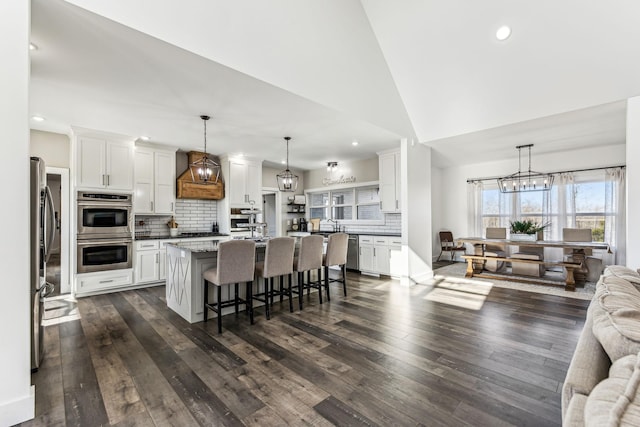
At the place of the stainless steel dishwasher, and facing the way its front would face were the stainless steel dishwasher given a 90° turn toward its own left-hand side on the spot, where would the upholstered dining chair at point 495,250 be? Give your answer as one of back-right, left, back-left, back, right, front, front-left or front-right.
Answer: front-left

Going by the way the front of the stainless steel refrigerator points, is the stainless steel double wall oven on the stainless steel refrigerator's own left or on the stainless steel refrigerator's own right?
on the stainless steel refrigerator's own left

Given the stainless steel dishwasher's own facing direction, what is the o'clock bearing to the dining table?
The dining table is roughly at 8 o'clock from the stainless steel dishwasher.

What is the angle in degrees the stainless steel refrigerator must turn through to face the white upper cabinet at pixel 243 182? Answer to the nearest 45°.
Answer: approximately 45° to its left

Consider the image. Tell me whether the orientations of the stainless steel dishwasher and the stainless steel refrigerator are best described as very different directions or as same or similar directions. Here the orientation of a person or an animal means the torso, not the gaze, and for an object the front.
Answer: very different directions

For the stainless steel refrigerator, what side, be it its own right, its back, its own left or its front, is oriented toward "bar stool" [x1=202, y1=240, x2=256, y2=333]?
front

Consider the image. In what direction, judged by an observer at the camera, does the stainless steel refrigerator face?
facing to the right of the viewer

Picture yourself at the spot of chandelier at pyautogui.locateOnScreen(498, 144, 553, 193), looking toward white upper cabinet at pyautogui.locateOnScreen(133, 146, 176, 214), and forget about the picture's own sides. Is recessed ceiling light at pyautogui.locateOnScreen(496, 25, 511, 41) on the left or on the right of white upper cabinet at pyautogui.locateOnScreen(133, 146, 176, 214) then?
left

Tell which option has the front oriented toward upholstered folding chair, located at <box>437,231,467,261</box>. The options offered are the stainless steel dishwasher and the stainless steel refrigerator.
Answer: the stainless steel refrigerator

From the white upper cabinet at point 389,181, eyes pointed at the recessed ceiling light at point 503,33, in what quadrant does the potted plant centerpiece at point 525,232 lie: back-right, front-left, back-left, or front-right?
front-left

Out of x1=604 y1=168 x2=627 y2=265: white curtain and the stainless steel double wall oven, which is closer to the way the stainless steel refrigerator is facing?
the white curtain

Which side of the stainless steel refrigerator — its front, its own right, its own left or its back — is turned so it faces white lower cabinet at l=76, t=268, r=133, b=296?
left

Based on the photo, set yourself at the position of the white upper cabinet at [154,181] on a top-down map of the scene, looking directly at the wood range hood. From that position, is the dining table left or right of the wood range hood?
right

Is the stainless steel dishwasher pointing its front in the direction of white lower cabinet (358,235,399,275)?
no

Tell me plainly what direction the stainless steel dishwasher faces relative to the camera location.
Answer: facing the viewer and to the left of the viewer

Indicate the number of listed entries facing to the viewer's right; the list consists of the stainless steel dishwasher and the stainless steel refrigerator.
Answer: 1
